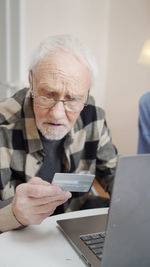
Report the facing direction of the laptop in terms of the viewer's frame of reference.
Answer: facing away from the viewer and to the left of the viewer

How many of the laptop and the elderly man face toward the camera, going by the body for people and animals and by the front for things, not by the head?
1

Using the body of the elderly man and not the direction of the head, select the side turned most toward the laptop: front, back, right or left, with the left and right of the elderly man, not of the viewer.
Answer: front

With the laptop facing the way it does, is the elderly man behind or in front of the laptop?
in front
